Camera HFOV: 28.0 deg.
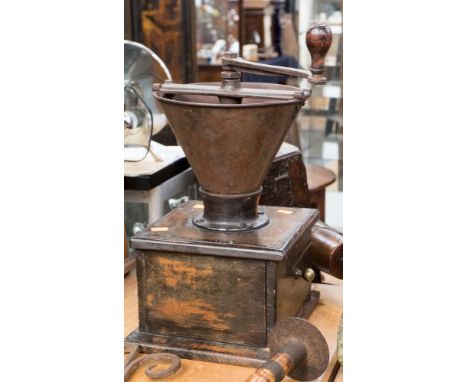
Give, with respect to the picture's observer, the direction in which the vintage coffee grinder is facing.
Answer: facing to the right of the viewer
